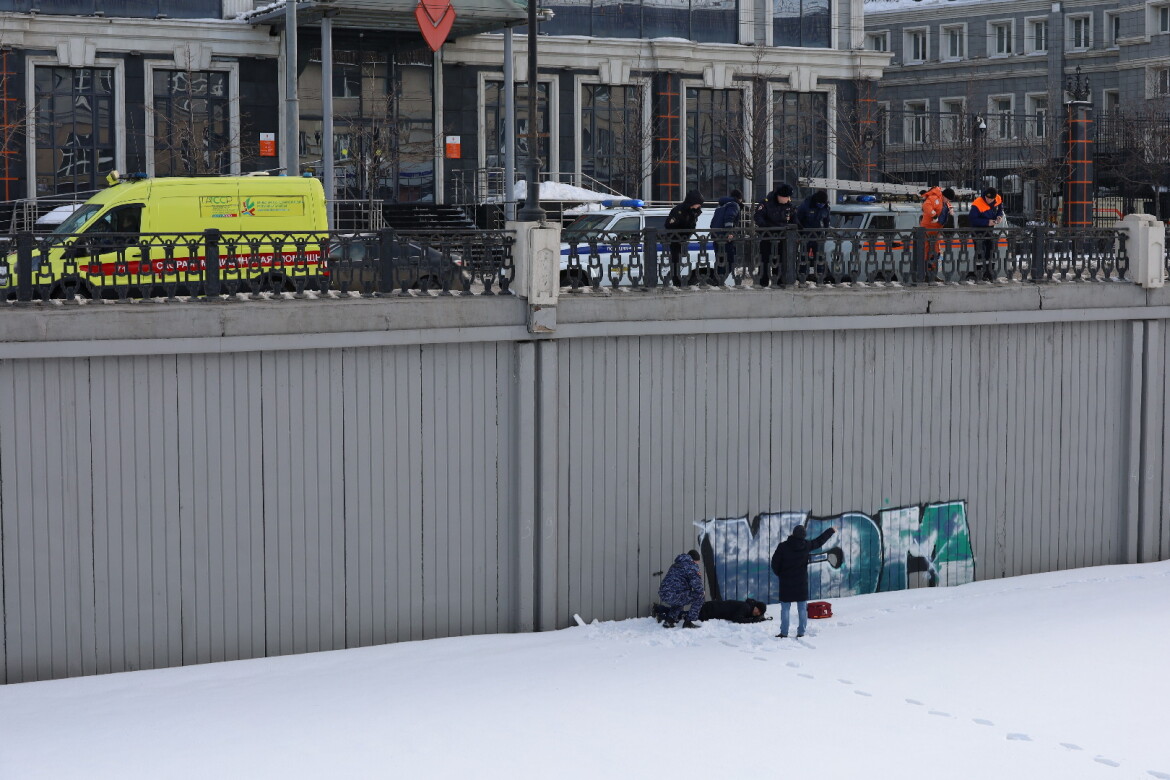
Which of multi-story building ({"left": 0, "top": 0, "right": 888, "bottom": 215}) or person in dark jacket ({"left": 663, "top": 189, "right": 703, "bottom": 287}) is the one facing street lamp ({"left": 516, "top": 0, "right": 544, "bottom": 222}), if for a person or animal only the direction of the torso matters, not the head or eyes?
the multi-story building

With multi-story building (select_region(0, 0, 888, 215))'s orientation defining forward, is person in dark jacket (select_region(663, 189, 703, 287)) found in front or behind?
in front

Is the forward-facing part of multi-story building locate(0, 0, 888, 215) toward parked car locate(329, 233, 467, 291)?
yes

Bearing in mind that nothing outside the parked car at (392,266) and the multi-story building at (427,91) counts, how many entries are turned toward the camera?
1

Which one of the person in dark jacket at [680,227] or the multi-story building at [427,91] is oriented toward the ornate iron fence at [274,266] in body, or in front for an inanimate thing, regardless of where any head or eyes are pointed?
the multi-story building

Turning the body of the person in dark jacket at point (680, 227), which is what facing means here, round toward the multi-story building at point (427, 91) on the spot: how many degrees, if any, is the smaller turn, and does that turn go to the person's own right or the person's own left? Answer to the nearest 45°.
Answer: approximately 135° to the person's own left

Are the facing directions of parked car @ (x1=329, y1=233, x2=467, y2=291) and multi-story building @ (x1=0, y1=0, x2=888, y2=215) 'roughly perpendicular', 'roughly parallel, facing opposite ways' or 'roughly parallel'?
roughly perpendicular

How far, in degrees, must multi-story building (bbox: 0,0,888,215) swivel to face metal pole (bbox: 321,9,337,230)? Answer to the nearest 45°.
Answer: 0° — it already faces it

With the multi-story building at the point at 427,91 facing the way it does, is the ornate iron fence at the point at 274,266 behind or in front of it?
in front
